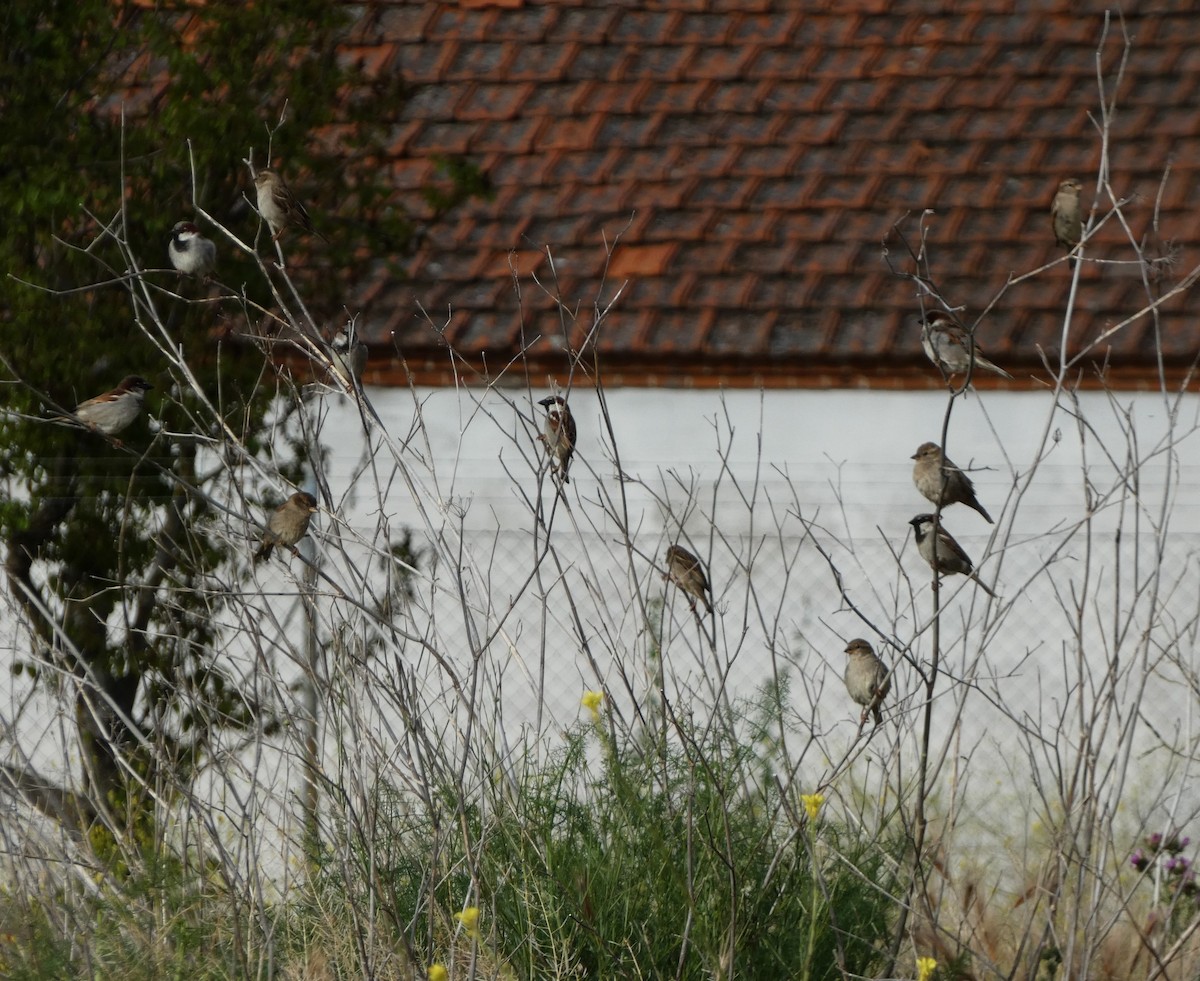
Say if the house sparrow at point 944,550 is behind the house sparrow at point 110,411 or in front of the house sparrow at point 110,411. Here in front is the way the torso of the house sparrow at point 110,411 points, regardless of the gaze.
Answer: in front

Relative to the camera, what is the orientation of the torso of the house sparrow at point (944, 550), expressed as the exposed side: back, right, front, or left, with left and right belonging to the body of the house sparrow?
left

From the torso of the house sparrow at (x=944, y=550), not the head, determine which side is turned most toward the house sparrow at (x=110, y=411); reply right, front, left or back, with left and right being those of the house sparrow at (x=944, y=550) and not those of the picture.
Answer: front

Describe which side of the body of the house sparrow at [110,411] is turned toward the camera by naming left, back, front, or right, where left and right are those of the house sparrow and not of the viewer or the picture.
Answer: right

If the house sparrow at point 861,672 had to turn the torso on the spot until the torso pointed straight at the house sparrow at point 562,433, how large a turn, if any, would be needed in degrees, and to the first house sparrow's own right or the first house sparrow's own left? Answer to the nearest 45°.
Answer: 0° — it already faces it

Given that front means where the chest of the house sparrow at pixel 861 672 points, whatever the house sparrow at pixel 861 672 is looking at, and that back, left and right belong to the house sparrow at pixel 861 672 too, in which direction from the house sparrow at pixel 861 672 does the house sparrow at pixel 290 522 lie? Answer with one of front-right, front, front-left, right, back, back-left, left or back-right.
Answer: front-right

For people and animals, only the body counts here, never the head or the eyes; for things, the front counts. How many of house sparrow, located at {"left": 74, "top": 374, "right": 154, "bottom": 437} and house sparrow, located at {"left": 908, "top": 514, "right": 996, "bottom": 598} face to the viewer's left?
1

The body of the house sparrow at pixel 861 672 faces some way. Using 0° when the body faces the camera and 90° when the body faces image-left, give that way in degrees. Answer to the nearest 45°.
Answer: approximately 45°

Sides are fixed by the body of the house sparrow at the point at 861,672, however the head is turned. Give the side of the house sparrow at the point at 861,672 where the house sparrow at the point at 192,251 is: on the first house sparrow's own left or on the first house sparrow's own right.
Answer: on the first house sparrow's own right
